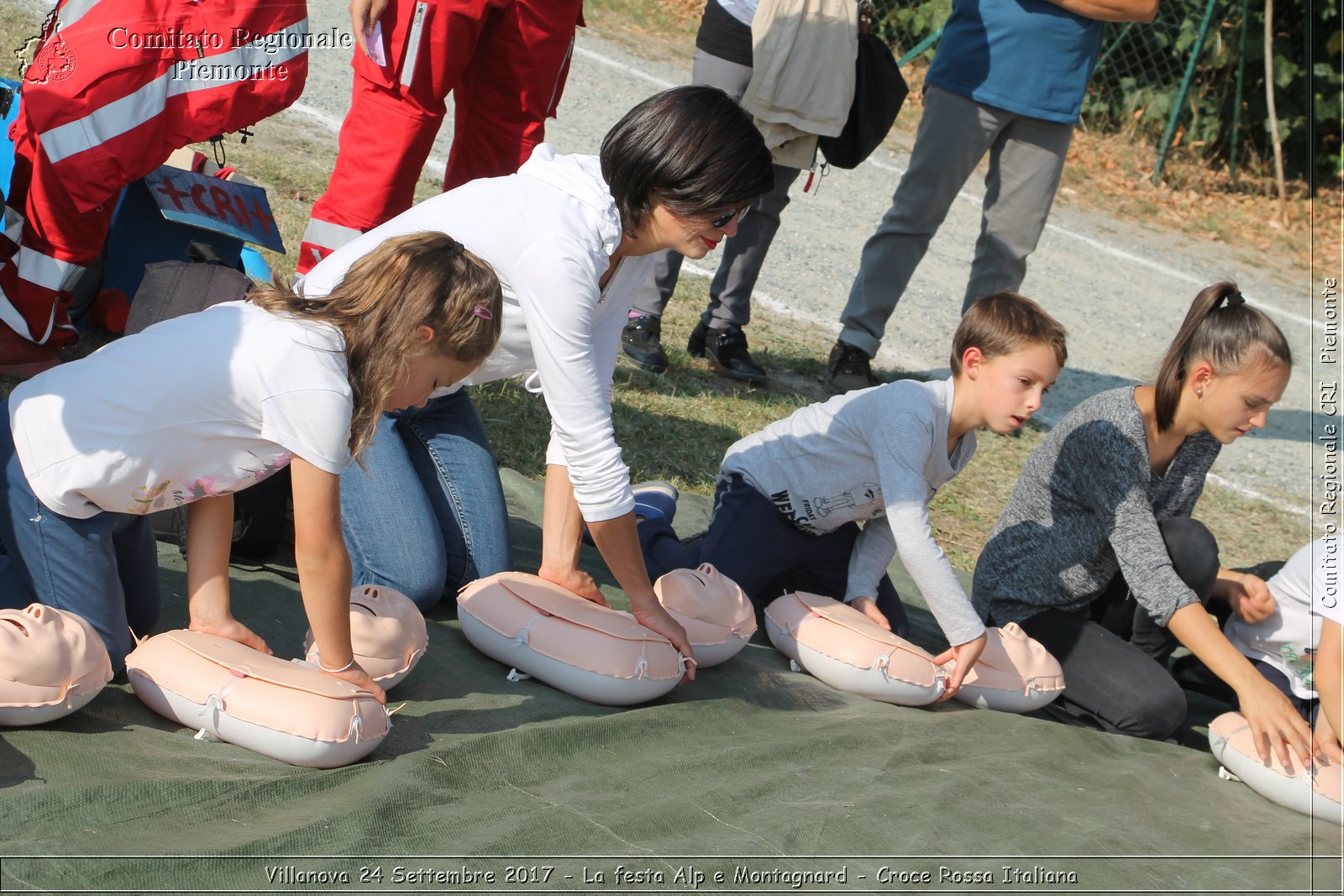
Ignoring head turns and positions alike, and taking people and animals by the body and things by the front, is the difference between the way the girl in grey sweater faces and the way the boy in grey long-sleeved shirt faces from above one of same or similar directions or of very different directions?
same or similar directions

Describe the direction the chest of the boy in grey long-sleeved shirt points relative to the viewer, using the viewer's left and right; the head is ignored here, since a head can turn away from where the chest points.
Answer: facing the viewer and to the right of the viewer

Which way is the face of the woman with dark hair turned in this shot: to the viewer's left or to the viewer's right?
to the viewer's right

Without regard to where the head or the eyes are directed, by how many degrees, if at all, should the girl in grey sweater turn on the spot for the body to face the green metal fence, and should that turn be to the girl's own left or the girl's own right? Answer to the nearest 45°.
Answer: approximately 135° to the girl's own left

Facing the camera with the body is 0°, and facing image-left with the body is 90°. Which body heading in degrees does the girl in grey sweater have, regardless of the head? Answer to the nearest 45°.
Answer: approximately 315°
